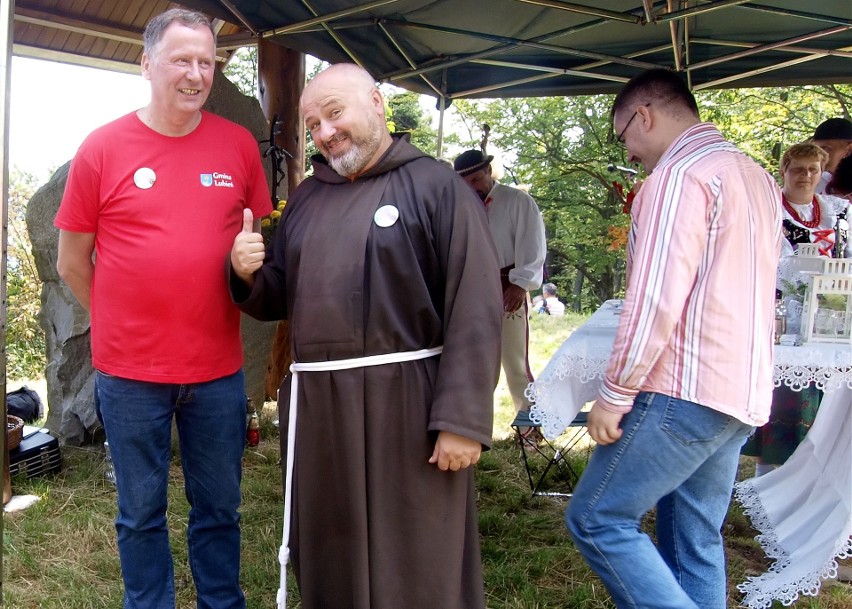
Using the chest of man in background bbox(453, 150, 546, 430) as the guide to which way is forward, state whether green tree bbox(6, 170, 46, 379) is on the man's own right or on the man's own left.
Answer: on the man's own right

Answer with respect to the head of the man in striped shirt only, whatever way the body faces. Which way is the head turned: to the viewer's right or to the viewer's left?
to the viewer's left

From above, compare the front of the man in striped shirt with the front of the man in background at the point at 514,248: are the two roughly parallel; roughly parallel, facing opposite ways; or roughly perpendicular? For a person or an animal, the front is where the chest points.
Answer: roughly perpendicular

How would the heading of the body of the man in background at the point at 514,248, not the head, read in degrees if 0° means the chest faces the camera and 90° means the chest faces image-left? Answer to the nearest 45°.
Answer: approximately 45°

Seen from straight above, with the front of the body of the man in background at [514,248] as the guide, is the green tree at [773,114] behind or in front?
behind

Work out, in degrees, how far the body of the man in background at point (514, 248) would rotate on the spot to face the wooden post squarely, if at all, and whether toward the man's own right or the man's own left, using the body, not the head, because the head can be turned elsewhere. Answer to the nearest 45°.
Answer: approximately 45° to the man's own right

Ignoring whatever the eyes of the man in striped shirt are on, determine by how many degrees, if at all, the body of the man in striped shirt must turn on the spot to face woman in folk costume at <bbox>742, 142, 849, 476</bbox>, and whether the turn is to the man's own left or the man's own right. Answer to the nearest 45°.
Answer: approximately 45° to the man's own right

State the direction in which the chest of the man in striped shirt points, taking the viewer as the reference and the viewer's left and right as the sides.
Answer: facing away from the viewer and to the left of the viewer

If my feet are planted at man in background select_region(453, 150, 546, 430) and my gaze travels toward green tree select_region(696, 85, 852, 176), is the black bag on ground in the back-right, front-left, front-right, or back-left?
back-left

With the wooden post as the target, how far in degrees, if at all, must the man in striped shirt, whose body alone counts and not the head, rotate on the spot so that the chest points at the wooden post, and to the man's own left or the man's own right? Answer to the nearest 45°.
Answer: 0° — they already face it
